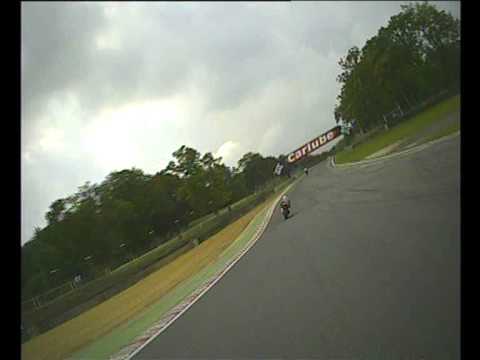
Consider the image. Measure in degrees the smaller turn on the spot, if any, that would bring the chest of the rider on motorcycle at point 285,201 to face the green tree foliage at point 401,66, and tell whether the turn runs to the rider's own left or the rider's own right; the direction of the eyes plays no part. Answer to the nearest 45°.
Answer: approximately 90° to the rider's own right

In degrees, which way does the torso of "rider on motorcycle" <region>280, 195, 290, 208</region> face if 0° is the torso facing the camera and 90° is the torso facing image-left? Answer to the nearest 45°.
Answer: approximately 180°

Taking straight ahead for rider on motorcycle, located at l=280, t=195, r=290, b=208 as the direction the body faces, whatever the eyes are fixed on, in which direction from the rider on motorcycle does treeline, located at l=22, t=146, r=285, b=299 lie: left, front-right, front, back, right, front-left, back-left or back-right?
back-left

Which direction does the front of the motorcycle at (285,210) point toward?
away from the camera
